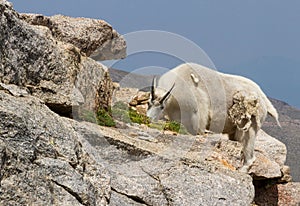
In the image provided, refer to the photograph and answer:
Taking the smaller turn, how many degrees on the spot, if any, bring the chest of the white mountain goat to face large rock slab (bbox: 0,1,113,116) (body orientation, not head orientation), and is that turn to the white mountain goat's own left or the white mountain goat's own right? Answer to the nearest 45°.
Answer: approximately 45° to the white mountain goat's own left

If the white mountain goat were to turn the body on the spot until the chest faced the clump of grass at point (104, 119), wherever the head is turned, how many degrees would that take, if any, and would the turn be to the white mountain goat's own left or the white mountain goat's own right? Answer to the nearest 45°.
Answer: approximately 45° to the white mountain goat's own left

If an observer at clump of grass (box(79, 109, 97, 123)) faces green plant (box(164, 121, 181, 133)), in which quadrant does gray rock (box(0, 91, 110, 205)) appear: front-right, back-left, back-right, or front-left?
back-right

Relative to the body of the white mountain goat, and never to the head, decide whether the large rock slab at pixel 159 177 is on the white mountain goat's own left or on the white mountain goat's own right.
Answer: on the white mountain goat's own left

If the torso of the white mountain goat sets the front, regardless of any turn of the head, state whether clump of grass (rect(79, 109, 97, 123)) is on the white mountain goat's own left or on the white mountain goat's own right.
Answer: on the white mountain goat's own left

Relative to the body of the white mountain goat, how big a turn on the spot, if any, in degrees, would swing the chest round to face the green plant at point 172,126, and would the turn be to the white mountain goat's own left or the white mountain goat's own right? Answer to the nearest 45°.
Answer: approximately 45° to the white mountain goat's own left

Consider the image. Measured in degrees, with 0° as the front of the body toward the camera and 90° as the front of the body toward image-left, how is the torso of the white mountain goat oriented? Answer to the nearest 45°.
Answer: approximately 90°
